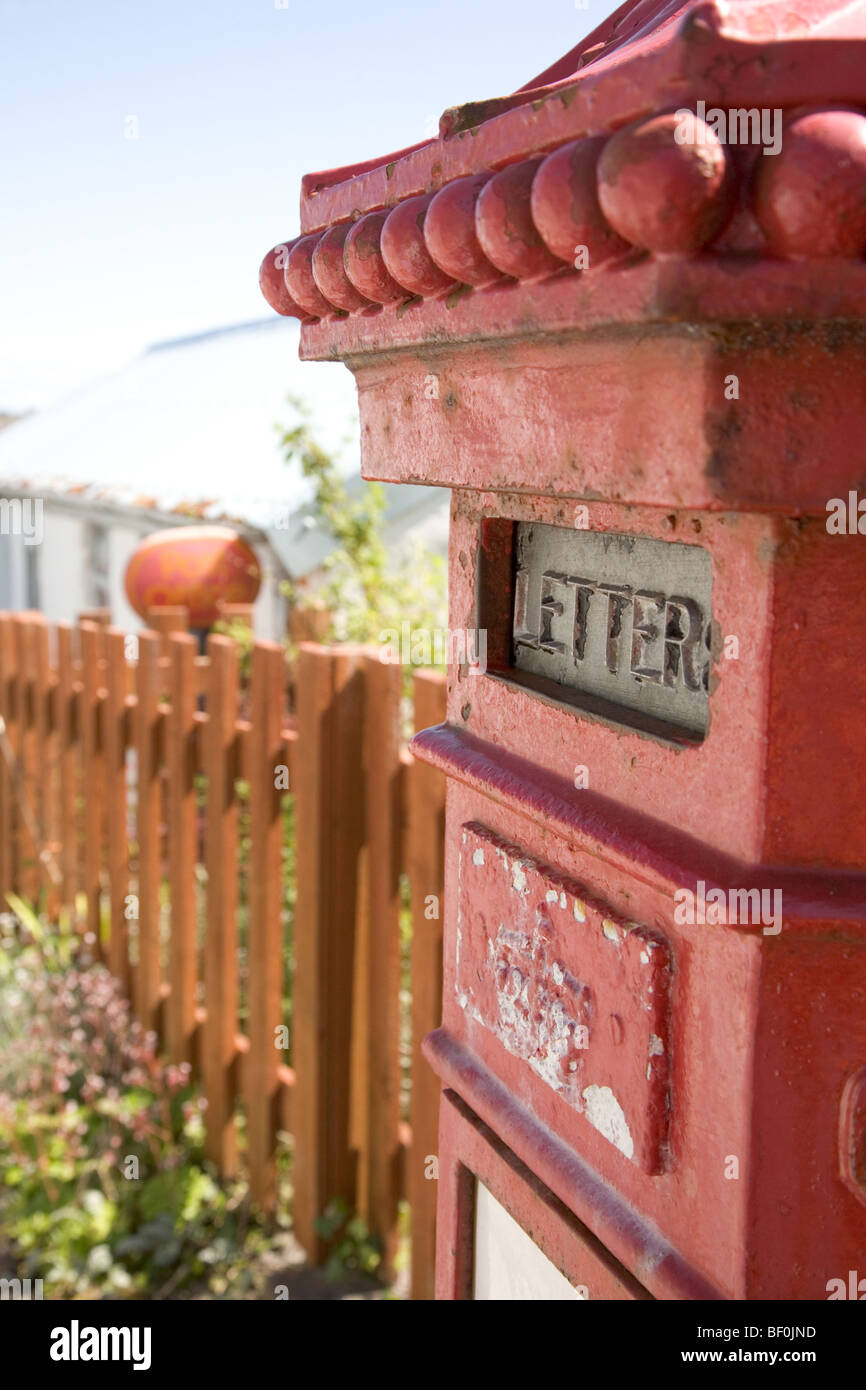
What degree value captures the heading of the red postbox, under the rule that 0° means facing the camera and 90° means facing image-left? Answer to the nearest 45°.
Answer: approximately 45°

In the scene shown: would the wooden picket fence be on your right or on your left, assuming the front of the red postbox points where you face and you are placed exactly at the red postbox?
on your right

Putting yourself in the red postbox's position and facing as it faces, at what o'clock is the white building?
The white building is roughly at 4 o'clock from the red postbox.
